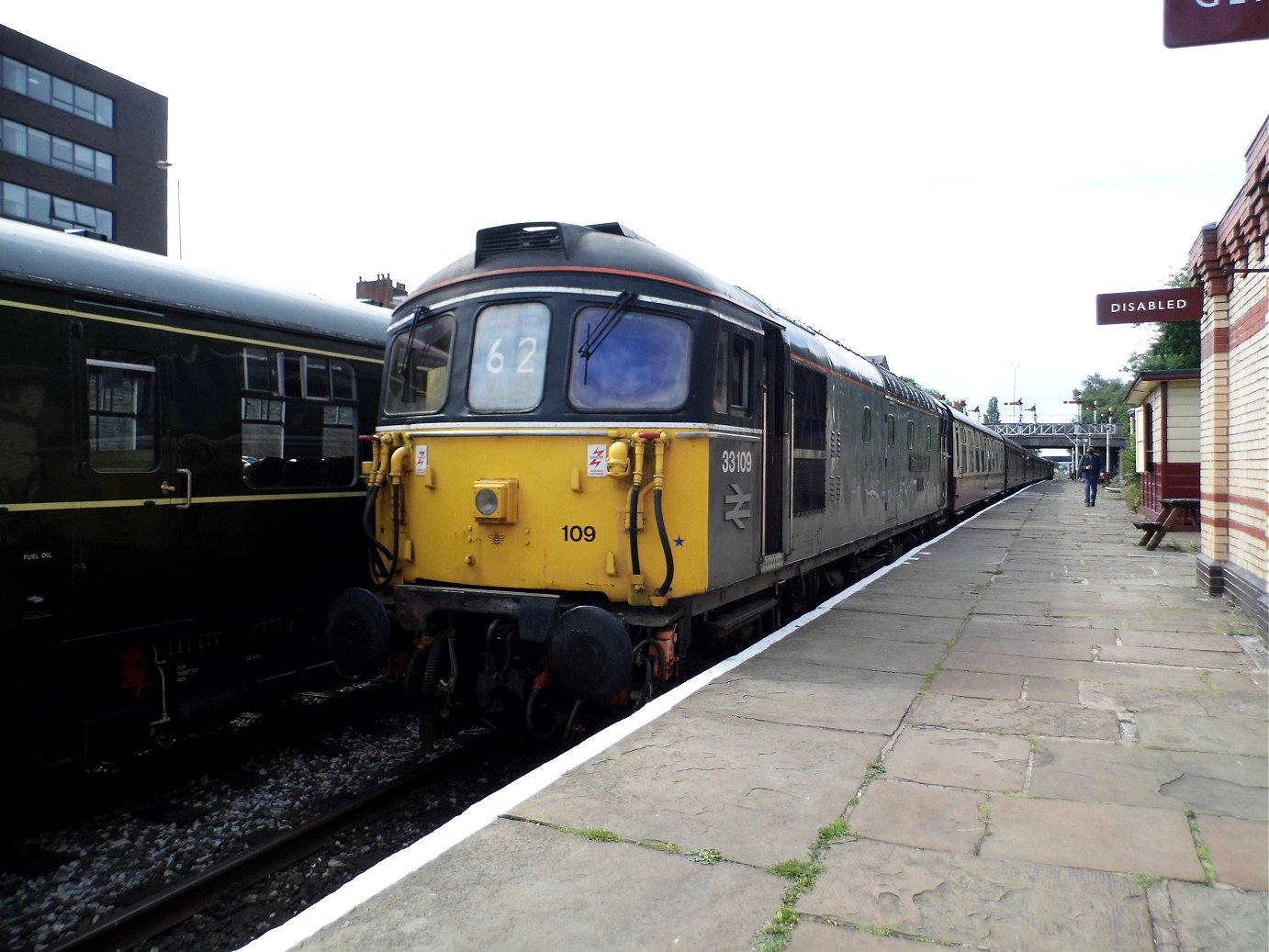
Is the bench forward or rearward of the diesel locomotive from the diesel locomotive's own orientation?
rearward

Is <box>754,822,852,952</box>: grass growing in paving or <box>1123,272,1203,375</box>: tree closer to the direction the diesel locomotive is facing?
the grass growing in paving

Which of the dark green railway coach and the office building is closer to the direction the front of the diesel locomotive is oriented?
the dark green railway coach

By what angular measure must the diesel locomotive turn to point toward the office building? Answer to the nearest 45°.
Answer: approximately 90° to its right

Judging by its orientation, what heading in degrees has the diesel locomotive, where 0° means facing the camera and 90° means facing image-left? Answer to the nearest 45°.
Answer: approximately 45°

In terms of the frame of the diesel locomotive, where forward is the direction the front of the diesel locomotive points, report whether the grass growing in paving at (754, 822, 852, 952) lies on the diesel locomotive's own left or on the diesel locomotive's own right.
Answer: on the diesel locomotive's own left

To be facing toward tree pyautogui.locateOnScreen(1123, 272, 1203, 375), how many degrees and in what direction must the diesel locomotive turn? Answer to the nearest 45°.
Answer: approximately 180°
